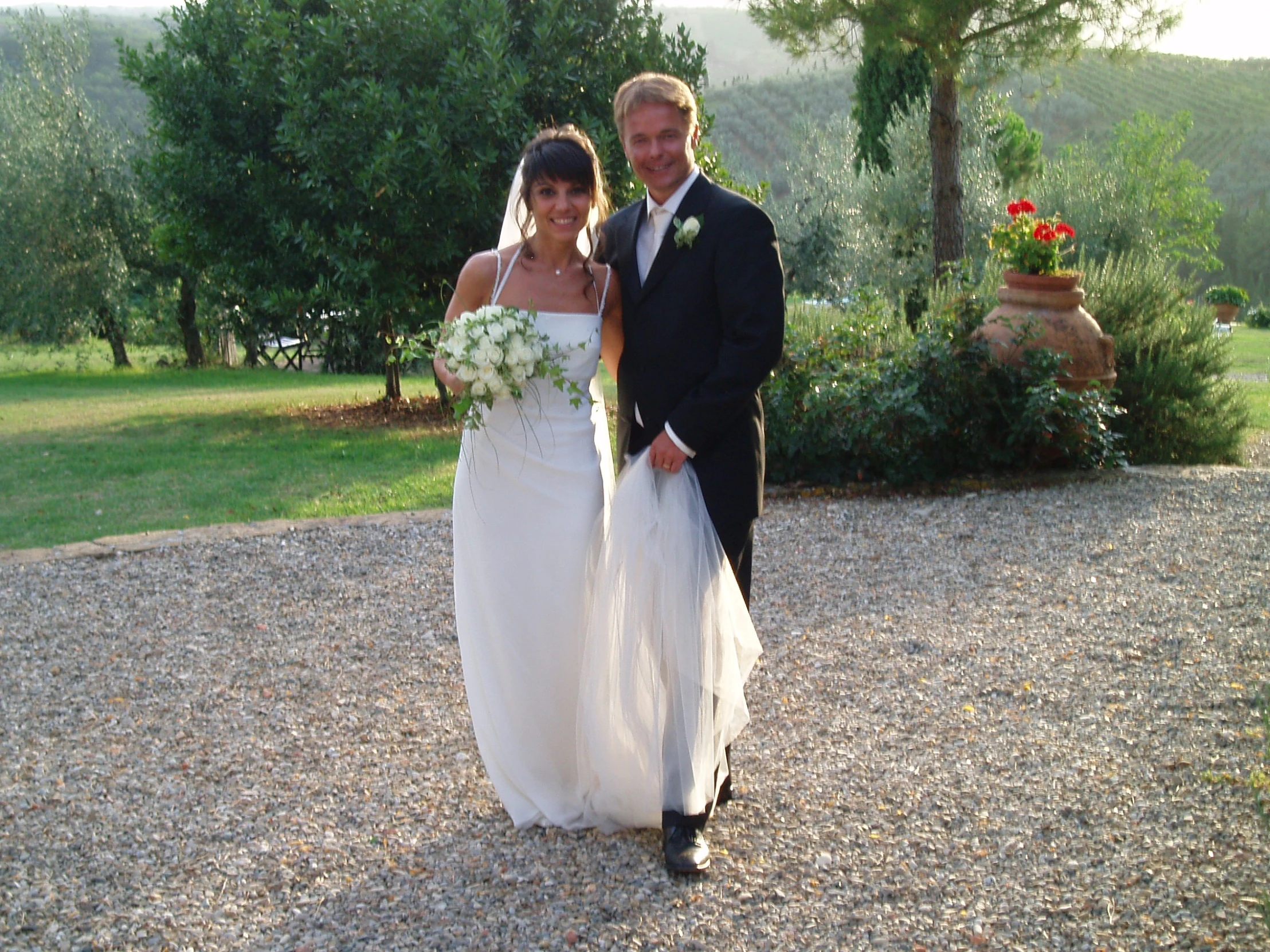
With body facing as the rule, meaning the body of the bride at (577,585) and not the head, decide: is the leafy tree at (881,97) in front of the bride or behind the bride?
behind

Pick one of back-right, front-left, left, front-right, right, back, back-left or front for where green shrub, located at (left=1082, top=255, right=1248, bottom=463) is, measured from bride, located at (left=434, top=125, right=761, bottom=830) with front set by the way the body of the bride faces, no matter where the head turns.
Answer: back-left

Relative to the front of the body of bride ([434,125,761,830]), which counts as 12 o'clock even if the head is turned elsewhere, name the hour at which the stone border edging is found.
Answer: The stone border edging is roughly at 5 o'clock from the bride.

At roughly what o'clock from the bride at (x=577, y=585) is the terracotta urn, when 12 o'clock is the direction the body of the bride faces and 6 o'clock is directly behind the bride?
The terracotta urn is roughly at 7 o'clock from the bride.

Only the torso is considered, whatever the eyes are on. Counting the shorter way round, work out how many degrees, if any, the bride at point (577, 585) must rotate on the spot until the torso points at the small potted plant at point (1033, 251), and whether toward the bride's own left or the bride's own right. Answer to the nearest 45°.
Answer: approximately 135° to the bride's own left

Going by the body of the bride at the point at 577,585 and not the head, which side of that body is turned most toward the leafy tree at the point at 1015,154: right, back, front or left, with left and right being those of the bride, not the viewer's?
back

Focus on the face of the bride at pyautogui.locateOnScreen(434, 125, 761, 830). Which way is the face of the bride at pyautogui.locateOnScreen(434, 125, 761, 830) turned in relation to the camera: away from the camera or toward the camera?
toward the camera

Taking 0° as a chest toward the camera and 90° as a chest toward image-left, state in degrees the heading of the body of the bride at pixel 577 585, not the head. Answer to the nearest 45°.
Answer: approximately 0°

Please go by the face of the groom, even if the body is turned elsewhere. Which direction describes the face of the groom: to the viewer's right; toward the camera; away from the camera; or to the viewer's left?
toward the camera

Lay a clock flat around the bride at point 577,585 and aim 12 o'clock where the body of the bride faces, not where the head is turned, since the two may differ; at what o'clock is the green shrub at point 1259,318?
The green shrub is roughly at 7 o'clock from the bride.
